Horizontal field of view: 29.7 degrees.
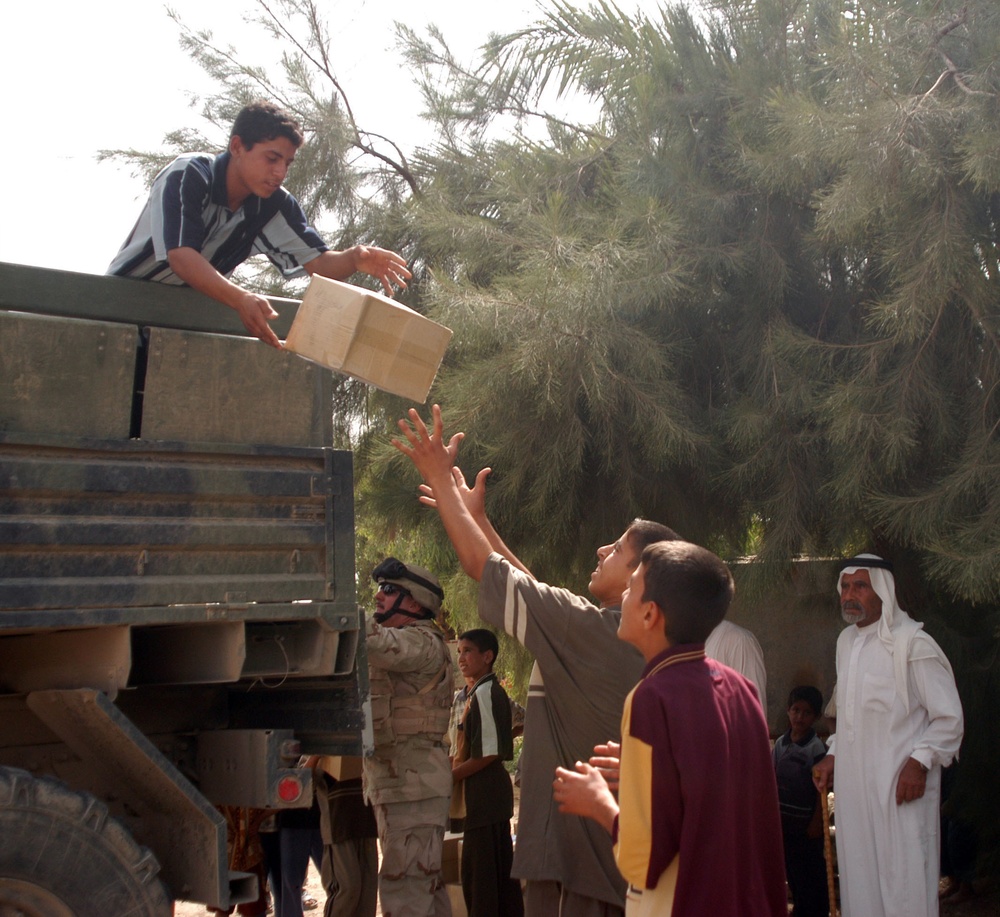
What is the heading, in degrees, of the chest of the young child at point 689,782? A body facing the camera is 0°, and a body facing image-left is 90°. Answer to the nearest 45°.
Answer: approximately 135°

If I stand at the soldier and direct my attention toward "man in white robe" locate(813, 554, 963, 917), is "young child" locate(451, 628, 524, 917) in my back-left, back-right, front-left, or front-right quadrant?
front-left

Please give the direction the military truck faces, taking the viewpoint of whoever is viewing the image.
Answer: facing to the left of the viewer

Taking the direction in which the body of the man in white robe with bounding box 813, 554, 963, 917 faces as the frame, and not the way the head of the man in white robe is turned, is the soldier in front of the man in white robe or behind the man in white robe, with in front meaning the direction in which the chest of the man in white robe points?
in front

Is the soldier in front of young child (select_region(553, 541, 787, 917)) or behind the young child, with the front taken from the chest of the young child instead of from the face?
in front

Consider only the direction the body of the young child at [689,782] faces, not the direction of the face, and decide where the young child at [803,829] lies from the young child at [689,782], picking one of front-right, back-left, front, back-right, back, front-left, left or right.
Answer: front-right

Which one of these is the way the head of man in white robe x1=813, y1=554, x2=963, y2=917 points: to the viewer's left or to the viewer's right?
to the viewer's left

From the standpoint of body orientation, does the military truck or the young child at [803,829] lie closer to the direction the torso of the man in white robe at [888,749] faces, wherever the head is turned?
the military truck

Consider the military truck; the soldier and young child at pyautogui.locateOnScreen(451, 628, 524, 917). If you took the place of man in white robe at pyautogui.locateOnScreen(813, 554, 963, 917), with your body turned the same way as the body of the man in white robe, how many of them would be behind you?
0

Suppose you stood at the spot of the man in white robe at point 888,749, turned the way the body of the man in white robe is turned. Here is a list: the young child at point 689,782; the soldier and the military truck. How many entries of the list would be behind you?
0

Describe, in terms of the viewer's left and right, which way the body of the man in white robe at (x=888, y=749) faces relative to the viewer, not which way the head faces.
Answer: facing the viewer and to the left of the viewer
